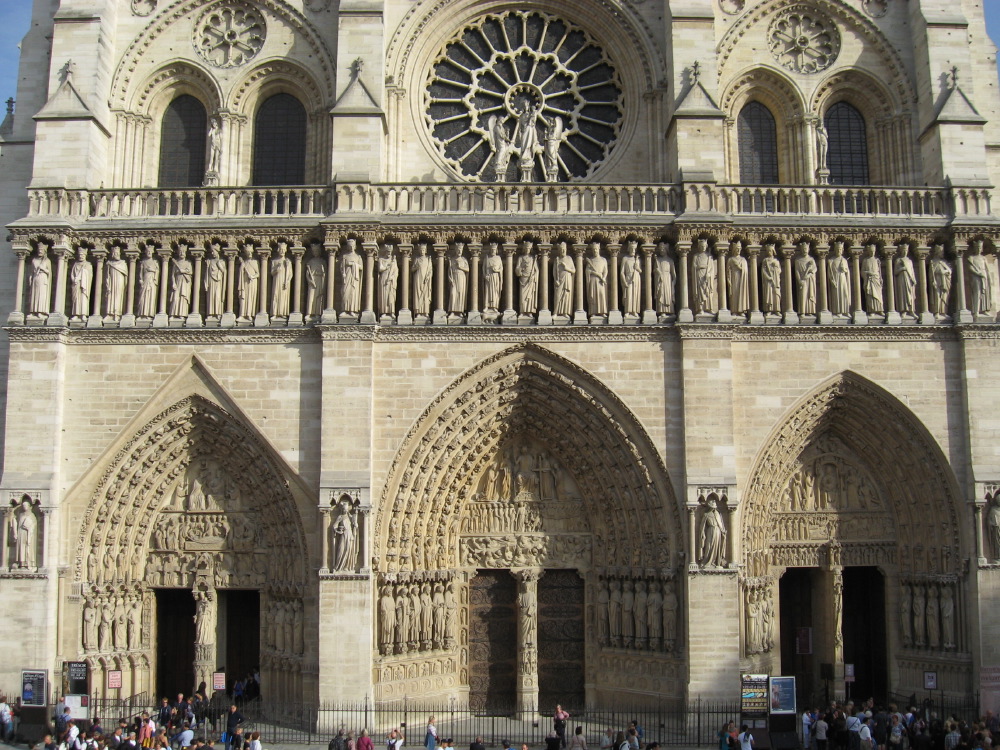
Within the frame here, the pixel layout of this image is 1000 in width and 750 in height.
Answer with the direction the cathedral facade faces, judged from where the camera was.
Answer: facing the viewer

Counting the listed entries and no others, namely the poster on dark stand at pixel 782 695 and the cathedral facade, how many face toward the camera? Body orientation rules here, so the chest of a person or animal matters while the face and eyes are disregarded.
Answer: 2

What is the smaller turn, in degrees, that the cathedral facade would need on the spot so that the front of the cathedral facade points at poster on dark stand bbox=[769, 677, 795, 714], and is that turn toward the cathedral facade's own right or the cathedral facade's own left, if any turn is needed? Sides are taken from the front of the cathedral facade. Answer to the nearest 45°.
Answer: approximately 45° to the cathedral facade's own left

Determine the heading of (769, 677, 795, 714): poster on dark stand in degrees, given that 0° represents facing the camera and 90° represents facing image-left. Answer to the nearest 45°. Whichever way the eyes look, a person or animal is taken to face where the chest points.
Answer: approximately 0°
